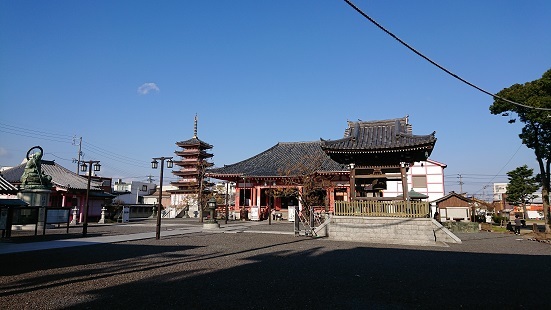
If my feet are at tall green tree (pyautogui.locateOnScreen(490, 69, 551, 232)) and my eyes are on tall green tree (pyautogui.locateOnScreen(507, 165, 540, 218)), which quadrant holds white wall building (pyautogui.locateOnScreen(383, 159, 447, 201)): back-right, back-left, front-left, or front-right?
front-left

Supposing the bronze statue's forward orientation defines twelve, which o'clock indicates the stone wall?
The stone wall is roughly at 12 o'clock from the bronze statue.

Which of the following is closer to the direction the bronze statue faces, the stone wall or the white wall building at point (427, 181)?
the stone wall

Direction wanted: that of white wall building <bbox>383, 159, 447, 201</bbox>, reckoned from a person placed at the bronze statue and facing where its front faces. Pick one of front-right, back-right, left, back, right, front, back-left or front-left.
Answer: front-left

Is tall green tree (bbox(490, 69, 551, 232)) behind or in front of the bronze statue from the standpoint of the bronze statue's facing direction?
in front

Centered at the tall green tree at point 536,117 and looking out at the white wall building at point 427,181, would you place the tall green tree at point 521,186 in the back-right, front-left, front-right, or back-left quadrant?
front-right

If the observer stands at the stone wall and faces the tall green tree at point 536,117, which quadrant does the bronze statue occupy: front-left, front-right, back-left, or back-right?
back-left

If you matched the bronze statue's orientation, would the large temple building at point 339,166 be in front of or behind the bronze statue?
in front

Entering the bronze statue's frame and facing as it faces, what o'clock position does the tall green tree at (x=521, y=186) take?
The tall green tree is roughly at 11 o'clock from the bronze statue.

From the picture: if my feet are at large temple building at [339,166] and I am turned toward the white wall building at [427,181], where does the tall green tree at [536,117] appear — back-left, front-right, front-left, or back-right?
front-right

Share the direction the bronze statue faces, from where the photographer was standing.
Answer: facing the viewer and to the right of the viewer

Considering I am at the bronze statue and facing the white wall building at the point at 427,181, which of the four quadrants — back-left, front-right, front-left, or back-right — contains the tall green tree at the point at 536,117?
front-right
